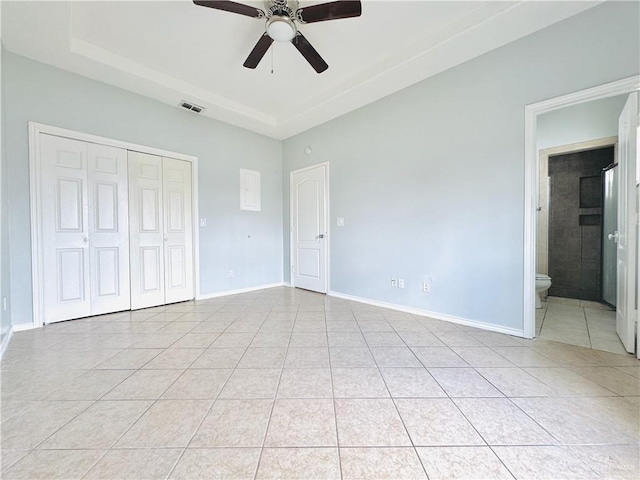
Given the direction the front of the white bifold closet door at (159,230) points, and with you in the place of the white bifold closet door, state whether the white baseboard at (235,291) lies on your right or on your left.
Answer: on your left

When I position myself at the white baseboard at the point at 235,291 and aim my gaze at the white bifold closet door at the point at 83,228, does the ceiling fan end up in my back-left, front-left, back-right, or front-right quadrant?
front-left

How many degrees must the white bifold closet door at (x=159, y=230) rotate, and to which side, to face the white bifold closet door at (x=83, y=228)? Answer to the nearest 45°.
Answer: approximately 135° to its right

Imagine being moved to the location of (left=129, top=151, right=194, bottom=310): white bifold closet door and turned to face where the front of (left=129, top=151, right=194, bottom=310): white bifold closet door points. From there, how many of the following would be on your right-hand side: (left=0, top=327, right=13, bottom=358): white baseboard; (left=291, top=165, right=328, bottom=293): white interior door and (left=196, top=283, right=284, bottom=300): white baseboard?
1

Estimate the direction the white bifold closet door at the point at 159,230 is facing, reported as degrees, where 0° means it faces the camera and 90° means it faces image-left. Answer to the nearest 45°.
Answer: approximately 315°

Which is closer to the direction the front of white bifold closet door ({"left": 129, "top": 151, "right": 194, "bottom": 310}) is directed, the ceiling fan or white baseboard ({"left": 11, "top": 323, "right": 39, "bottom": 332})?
the ceiling fan

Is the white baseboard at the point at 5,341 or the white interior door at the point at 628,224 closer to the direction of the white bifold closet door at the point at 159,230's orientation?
the white interior door

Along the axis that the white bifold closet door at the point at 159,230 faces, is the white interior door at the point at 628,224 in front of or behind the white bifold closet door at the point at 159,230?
in front

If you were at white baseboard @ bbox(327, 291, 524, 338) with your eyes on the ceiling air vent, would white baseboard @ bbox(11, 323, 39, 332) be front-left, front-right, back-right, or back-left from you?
front-left

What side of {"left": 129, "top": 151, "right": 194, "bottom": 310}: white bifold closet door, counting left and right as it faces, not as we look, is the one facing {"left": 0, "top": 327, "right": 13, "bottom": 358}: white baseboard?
right

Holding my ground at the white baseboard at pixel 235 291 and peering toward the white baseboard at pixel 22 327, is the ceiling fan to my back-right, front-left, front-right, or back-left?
front-left

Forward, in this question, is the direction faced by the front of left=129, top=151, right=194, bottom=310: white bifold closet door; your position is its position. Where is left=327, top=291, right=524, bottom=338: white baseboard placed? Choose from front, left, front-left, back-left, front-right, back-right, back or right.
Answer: front

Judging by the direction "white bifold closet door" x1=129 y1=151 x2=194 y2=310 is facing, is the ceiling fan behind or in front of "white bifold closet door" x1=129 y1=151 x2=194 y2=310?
in front
